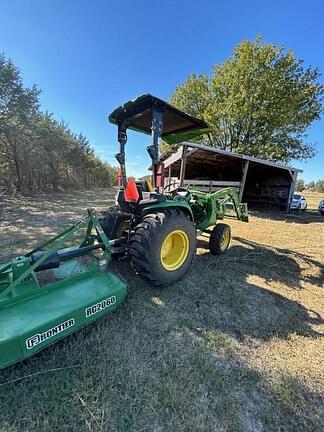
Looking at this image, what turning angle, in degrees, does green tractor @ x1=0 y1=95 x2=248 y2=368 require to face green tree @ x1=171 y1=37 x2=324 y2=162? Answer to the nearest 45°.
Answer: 0° — it already faces it

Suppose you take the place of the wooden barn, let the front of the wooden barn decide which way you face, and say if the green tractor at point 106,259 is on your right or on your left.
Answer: on your right

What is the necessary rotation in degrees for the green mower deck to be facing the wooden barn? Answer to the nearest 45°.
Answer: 0° — it already faces it

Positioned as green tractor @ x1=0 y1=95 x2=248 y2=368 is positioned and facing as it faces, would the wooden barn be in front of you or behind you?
in front

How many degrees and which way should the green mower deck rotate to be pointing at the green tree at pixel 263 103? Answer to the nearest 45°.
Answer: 0° — it already faces it

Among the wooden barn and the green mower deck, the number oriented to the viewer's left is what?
0

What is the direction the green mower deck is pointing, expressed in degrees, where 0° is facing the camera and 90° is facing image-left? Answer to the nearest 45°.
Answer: approximately 225°

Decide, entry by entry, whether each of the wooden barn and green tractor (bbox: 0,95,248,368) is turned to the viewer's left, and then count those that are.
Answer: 0
